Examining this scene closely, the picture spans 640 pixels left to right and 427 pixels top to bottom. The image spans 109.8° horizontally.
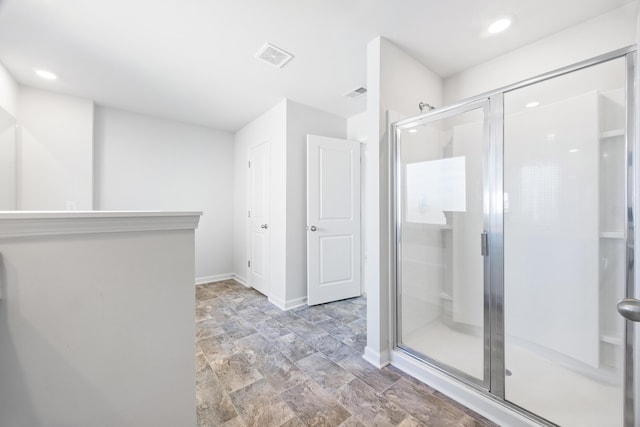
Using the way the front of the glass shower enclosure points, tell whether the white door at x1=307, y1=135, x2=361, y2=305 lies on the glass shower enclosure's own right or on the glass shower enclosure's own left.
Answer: on the glass shower enclosure's own right

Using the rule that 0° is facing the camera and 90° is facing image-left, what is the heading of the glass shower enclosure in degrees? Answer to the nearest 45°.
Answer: approximately 45°

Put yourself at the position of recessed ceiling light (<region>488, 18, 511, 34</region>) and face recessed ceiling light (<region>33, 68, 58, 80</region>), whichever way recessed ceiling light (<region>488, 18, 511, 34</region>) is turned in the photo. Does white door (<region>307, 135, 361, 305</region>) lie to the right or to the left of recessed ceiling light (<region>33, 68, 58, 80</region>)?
right

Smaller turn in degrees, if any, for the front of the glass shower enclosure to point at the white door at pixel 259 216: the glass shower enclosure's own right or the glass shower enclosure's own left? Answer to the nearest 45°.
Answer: approximately 45° to the glass shower enclosure's own right
